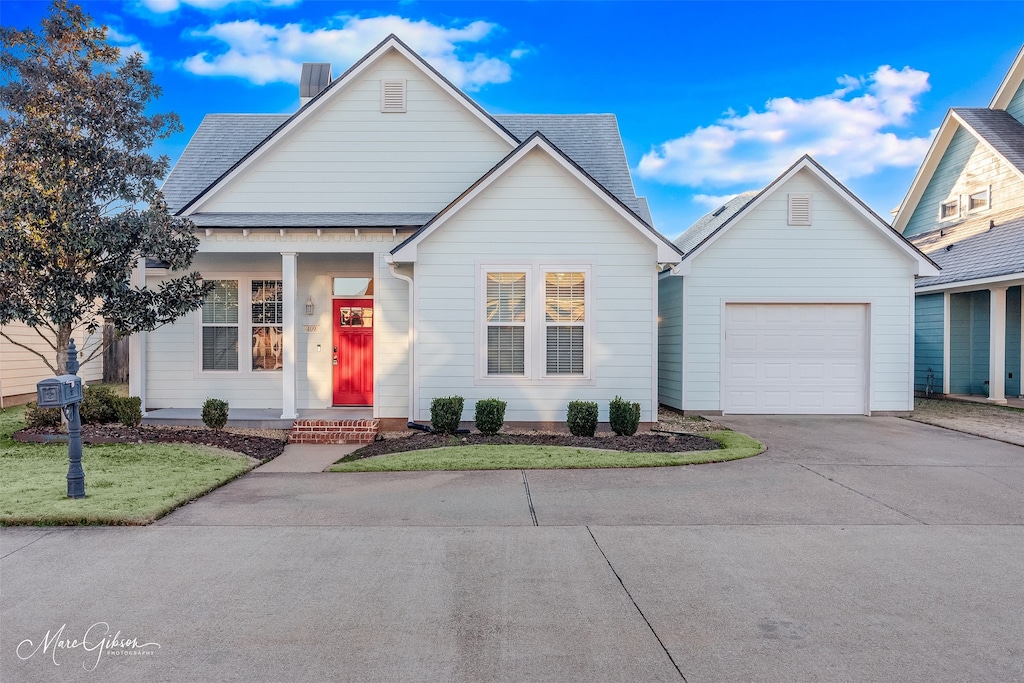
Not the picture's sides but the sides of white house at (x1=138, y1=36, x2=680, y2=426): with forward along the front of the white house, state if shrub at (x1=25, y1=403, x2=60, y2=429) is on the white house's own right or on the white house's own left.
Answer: on the white house's own right

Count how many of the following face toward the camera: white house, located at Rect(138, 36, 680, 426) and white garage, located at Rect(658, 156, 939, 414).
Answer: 2

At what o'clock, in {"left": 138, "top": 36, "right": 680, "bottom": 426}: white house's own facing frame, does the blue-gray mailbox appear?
The blue-gray mailbox is roughly at 1 o'clock from the white house.

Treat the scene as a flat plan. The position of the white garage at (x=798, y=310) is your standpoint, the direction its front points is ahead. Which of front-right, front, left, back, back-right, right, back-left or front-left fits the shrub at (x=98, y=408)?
front-right

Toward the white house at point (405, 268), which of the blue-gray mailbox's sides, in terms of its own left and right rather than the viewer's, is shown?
back

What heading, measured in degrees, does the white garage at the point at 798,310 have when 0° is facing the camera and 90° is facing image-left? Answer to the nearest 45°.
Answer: approximately 0°

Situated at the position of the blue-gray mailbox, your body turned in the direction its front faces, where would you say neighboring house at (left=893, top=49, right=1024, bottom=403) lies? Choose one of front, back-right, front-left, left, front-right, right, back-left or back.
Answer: back-left

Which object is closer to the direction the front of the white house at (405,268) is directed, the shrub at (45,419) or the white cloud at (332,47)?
the shrub

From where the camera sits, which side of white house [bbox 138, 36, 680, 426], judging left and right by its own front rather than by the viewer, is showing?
front

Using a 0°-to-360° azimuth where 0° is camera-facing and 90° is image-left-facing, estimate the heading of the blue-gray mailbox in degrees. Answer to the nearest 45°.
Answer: approximately 45°

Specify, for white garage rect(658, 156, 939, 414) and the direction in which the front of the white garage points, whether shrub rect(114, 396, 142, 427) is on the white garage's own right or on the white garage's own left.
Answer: on the white garage's own right

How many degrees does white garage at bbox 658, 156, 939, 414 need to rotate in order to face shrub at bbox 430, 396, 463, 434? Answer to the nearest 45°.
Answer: approximately 45° to its right
